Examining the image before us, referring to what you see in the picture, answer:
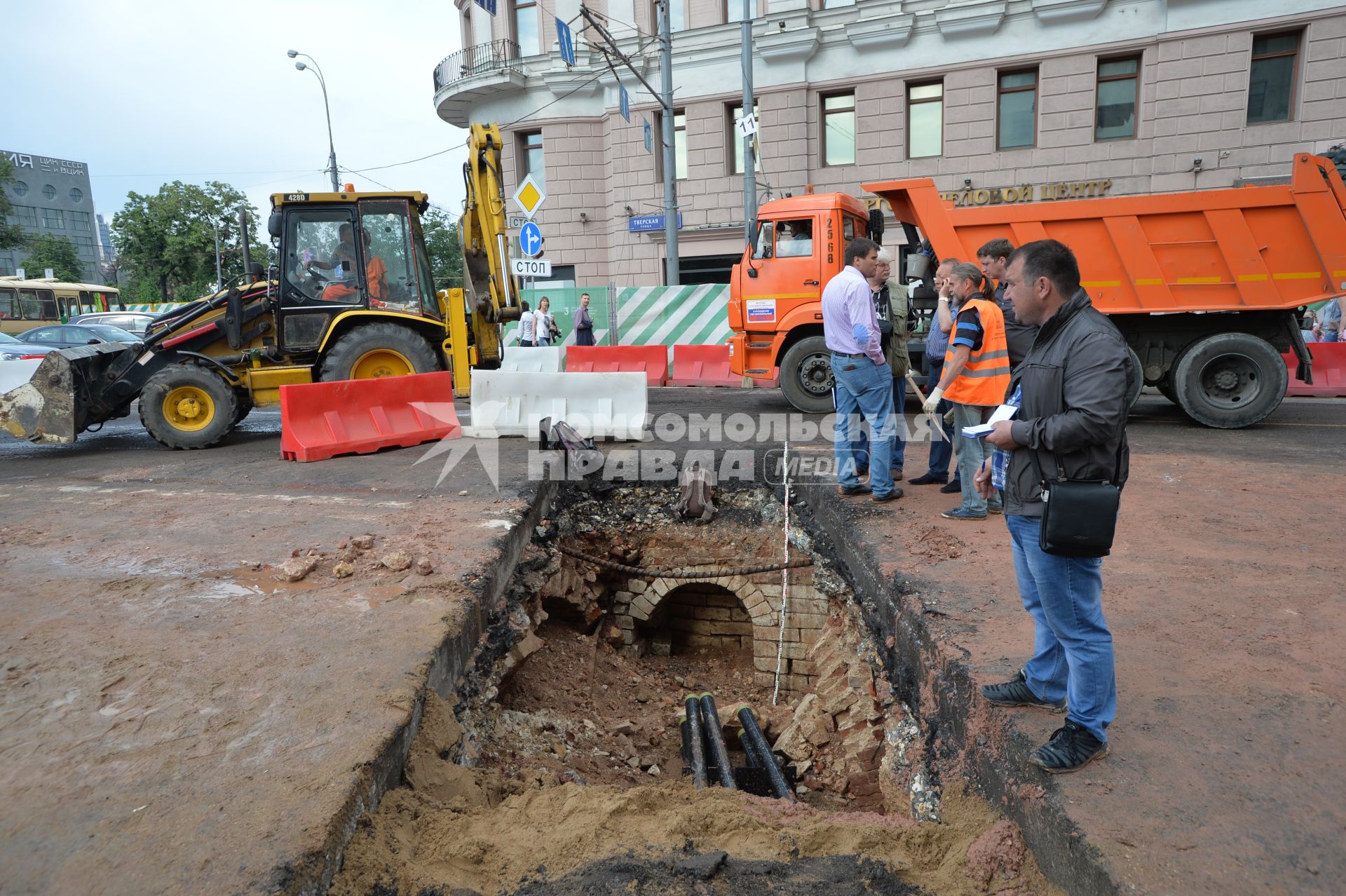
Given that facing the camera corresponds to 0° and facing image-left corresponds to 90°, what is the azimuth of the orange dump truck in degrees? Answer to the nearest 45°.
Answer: approximately 90°

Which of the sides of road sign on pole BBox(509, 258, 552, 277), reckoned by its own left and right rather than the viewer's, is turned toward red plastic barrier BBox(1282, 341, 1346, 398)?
left

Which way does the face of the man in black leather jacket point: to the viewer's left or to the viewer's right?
to the viewer's left

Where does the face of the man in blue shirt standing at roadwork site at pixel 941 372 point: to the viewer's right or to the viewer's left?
to the viewer's left

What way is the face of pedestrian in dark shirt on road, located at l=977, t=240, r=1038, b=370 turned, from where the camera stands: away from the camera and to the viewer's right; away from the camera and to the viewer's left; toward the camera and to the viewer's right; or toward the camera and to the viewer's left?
toward the camera and to the viewer's left

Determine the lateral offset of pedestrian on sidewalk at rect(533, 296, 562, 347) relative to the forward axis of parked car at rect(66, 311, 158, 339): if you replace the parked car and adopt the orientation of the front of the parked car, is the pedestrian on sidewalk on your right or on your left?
on your left

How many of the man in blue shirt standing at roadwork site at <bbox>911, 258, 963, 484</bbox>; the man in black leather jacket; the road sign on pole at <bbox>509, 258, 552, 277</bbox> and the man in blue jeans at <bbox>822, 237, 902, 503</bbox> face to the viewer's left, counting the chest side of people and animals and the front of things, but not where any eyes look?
2

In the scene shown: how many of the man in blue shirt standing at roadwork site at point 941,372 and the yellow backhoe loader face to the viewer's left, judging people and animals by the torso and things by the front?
2

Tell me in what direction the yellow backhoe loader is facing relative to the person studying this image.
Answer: facing to the left of the viewer

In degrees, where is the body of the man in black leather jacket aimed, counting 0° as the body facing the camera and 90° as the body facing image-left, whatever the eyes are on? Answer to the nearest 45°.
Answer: approximately 90°

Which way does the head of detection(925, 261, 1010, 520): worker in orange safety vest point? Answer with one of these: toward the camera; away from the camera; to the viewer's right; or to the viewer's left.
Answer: to the viewer's left

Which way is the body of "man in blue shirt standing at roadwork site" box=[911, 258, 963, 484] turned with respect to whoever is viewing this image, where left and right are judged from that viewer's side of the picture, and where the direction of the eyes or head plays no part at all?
facing to the left of the viewer

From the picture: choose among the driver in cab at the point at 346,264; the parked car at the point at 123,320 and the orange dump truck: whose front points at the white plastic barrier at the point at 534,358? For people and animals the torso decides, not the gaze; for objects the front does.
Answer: the orange dump truck

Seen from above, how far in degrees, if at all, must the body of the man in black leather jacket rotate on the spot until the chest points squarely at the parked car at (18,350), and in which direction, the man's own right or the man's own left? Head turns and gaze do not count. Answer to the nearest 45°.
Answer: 0° — they already face it
